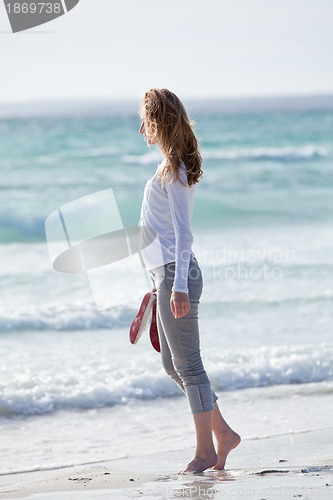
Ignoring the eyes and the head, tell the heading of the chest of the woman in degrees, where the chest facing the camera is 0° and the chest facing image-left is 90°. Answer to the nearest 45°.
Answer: approximately 90°
